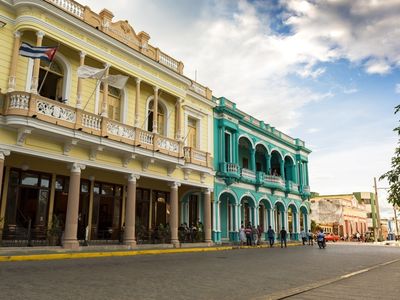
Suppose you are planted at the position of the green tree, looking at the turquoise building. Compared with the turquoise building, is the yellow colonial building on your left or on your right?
left

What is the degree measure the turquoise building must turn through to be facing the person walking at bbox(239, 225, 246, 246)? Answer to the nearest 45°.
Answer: approximately 45° to its right

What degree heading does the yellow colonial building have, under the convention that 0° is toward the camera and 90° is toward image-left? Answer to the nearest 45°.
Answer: approximately 315°

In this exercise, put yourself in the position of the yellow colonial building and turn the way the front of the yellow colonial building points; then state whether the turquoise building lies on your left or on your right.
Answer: on your left

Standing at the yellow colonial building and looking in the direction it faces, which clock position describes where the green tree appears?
The green tree is roughly at 12 o'clock from the yellow colonial building.

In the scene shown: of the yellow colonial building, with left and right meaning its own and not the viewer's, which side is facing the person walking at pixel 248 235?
left

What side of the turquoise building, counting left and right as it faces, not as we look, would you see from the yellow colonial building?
right

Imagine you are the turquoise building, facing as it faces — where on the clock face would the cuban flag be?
The cuban flag is roughly at 2 o'clock from the turquoise building.

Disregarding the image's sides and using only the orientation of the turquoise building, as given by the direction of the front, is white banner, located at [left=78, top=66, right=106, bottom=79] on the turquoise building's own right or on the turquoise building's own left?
on the turquoise building's own right
